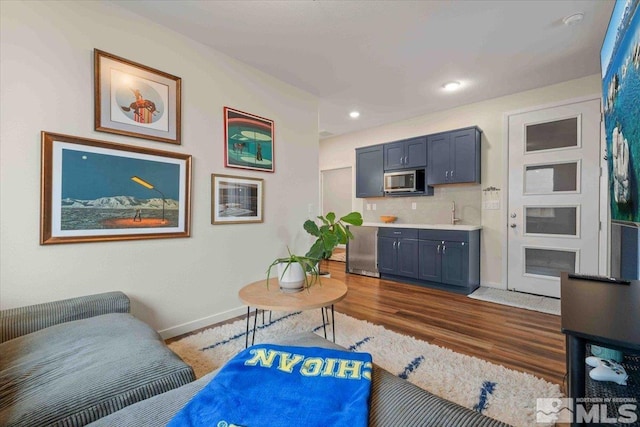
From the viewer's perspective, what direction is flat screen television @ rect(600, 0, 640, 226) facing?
to the viewer's left

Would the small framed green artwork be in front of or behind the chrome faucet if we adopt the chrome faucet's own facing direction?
in front

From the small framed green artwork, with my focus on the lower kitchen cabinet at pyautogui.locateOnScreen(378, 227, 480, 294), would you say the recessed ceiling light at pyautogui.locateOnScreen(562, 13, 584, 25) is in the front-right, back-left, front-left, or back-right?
front-right

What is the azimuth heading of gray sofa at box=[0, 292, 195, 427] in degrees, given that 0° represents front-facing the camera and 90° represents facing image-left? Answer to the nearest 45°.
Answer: approximately 315°

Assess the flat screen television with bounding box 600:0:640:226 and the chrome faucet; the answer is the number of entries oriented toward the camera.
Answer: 1

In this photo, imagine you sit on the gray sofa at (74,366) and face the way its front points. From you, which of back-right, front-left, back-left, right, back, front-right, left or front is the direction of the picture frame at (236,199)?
left

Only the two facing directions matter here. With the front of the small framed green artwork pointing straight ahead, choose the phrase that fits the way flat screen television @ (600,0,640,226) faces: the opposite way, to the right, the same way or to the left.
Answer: the opposite way

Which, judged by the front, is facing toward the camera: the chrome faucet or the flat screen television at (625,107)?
the chrome faucet

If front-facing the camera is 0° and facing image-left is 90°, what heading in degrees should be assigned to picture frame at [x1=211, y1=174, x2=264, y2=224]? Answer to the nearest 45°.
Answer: approximately 315°

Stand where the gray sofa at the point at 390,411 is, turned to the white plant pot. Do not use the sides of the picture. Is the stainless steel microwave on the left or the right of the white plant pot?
right

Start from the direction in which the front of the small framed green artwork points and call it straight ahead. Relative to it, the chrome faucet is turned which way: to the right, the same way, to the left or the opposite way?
to the right

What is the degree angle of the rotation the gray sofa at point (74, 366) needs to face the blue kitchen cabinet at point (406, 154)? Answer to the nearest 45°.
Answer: approximately 45° to its left

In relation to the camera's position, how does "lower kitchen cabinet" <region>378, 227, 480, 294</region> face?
facing the viewer and to the left of the viewer

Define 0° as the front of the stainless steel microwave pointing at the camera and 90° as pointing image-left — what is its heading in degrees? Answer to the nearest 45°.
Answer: approximately 45°

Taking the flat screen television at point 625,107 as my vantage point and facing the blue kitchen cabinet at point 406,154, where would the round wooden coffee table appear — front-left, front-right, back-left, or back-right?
front-left

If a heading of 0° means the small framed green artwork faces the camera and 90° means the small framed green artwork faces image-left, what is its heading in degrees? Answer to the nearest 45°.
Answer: approximately 315°
